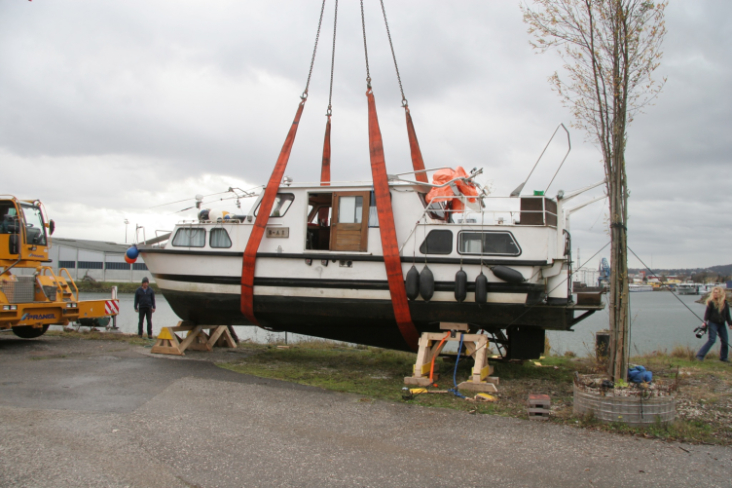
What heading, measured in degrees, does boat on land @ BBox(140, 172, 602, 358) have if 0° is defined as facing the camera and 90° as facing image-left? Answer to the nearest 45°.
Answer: approximately 90°

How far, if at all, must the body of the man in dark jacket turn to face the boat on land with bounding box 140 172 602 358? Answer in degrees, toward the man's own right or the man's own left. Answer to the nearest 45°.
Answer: approximately 45° to the man's own left

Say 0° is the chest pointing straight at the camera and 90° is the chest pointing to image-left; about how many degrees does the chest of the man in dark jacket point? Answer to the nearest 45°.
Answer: approximately 0°

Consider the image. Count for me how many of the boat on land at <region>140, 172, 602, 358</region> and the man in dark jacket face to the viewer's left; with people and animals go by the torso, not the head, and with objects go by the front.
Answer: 1

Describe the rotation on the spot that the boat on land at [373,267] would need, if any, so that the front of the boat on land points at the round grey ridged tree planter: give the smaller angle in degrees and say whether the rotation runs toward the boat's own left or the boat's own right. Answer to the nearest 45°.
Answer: approximately 135° to the boat's own left

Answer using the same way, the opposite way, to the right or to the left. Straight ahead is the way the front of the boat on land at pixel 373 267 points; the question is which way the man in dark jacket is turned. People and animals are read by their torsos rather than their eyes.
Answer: to the left

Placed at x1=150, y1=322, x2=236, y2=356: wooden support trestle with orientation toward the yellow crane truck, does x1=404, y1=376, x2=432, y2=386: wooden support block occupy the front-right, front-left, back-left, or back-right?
back-left
